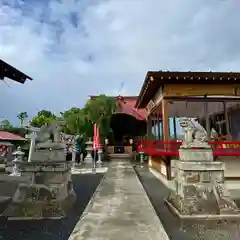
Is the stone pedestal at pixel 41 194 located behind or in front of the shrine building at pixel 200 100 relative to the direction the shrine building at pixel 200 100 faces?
in front

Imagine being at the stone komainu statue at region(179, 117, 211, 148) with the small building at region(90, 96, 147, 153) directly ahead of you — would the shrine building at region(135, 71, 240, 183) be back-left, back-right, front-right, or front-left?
front-right

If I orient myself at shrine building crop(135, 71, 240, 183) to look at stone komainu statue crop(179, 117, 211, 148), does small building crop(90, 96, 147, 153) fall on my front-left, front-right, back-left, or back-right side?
back-right

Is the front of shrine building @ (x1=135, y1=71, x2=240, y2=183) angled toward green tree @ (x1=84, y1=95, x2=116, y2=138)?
no
